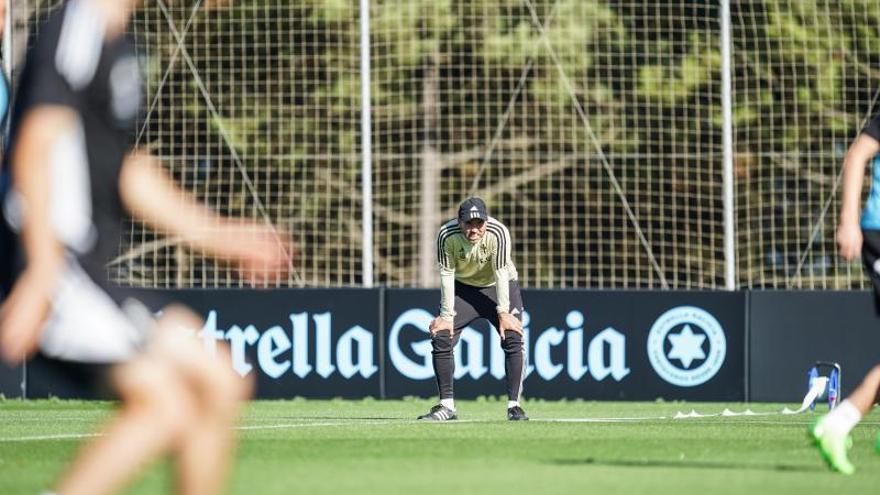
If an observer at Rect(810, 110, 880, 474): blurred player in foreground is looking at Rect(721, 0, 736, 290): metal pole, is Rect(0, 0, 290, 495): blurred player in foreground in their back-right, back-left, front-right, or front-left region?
back-left

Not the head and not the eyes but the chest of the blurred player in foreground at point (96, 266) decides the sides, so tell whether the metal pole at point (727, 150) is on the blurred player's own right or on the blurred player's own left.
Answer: on the blurred player's own left

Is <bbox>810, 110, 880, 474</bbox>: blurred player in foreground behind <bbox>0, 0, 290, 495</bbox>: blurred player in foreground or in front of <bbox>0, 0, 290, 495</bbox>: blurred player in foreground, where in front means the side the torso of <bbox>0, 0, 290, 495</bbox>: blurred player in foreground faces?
in front

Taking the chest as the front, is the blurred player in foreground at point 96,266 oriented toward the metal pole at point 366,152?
no

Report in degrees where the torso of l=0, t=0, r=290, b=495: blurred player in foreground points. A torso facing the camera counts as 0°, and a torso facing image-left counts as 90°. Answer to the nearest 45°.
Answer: approximately 270°

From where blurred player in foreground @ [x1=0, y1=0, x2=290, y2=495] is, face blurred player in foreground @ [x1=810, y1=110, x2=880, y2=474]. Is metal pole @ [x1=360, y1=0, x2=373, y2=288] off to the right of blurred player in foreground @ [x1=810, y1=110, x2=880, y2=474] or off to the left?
left
